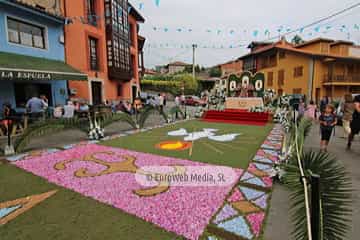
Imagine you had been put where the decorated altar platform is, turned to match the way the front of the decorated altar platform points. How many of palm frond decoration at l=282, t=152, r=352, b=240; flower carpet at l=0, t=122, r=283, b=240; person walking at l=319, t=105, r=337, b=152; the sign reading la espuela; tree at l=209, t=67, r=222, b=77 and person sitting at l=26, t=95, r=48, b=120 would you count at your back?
1

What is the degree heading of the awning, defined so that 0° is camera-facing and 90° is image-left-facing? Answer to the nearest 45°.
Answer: approximately 315°

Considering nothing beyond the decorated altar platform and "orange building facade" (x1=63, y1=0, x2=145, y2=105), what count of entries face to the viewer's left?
0

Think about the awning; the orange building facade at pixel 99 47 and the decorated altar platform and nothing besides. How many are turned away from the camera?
0

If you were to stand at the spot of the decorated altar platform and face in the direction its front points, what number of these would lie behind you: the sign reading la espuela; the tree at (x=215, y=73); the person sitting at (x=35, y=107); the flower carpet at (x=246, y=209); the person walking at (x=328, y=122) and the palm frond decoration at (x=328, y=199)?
1

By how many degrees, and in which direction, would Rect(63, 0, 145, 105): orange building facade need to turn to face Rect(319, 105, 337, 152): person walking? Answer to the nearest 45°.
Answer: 0° — it already faces them

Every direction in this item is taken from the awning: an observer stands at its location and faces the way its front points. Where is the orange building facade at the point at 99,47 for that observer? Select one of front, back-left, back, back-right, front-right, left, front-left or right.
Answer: left

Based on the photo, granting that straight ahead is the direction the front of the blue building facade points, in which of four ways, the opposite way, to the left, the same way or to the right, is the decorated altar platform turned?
to the right

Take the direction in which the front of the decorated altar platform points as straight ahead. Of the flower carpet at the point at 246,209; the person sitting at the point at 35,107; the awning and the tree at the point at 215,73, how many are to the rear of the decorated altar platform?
1

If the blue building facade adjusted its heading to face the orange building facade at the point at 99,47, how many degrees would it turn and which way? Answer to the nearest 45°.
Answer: approximately 90° to its left

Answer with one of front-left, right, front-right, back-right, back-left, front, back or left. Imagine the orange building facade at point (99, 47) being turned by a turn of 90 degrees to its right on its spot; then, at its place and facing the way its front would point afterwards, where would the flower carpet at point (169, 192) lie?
front-left

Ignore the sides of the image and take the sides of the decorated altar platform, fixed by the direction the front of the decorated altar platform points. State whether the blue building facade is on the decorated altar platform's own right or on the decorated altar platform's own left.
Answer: on the decorated altar platform's own right

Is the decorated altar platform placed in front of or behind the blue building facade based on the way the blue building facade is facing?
in front

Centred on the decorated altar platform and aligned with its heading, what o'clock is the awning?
The awning is roughly at 2 o'clock from the decorated altar platform.

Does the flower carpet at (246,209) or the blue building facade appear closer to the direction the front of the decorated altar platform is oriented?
the flower carpet

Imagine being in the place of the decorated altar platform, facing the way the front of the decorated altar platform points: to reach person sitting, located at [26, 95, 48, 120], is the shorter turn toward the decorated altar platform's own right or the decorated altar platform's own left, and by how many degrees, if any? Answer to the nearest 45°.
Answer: approximately 45° to the decorated altar platform's own right

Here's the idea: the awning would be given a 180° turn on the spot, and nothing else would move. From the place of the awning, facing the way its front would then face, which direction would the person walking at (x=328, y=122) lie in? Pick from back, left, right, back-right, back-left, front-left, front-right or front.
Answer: back

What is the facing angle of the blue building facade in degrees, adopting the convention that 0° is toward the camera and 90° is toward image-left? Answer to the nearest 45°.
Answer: approximately 315°

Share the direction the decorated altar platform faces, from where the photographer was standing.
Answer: facing the viewer

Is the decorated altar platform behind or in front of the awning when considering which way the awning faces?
in front

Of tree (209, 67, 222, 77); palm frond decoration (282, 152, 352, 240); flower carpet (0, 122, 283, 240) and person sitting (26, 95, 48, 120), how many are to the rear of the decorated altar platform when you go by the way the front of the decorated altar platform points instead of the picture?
1
